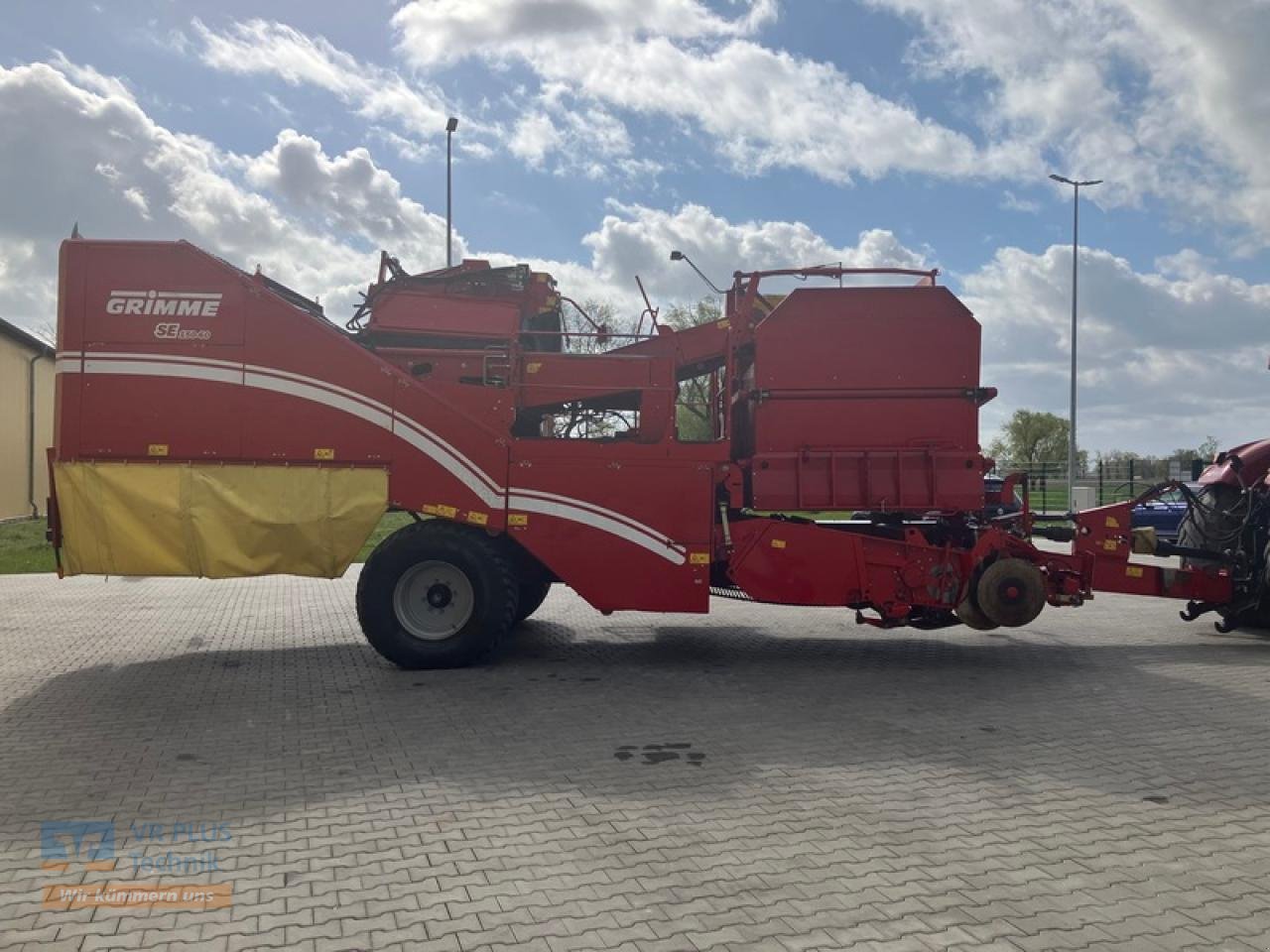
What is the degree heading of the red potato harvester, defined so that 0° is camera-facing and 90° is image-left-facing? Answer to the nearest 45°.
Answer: approximately 270°
